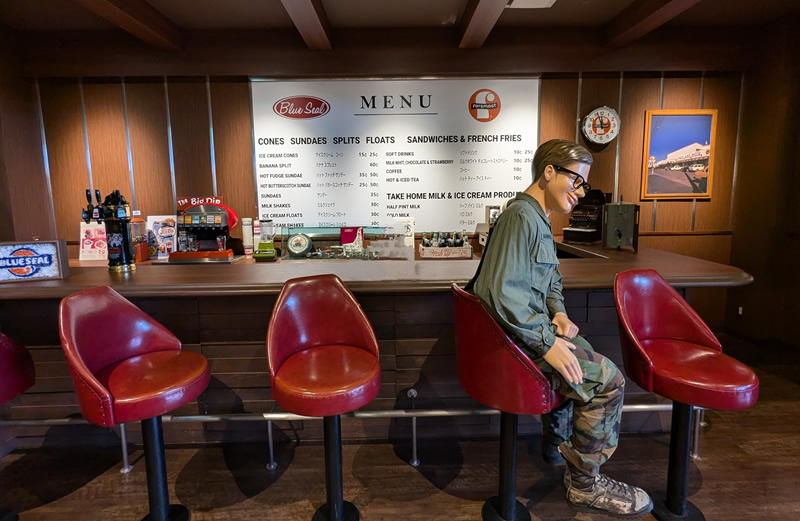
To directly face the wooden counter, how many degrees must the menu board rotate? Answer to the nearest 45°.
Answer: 0° — it already faces it

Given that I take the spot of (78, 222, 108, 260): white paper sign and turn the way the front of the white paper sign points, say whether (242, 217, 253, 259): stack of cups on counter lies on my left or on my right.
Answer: on my left

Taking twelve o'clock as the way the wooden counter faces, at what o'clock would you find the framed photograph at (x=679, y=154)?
The framed photograph is roughly at 8 o'clock from the wooden counter.

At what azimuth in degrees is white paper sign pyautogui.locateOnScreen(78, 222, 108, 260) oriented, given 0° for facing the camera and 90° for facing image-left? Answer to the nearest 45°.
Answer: approximately 0°

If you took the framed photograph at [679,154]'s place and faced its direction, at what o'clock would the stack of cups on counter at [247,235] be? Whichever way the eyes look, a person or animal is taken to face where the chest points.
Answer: The stack of cups on counter is roughly at 2 o'clock from the framed photograph.

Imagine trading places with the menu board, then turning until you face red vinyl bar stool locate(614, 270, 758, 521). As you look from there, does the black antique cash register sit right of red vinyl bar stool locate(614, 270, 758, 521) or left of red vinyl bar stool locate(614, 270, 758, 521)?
left
